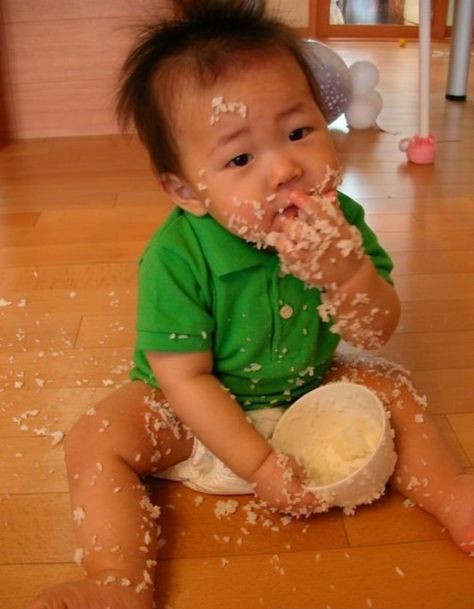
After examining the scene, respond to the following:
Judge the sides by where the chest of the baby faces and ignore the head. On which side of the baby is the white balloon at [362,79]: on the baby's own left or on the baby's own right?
on the baby's own left

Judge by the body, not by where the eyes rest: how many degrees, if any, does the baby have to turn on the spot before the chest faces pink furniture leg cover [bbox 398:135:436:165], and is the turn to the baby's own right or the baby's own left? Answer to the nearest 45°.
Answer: approximately 135° to the baby's own left

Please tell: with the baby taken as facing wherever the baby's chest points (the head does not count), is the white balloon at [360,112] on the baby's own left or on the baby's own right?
on the baby's own left

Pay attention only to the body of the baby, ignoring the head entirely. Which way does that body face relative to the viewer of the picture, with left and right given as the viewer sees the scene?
facing the viewer and to the right of the viewer

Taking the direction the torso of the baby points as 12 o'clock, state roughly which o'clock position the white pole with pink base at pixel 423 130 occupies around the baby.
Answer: The white pole with pink base is roughly at 8 o'clock from the baby.

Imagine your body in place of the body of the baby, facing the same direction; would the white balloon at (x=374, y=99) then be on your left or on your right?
on your left
